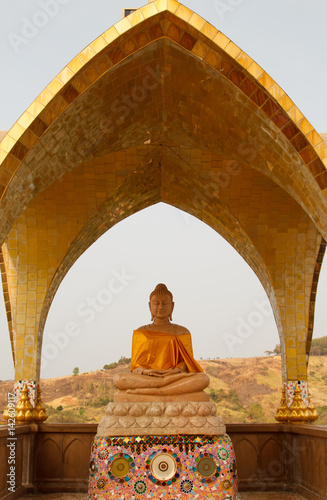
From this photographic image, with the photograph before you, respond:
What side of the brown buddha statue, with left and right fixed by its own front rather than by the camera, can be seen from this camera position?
front
